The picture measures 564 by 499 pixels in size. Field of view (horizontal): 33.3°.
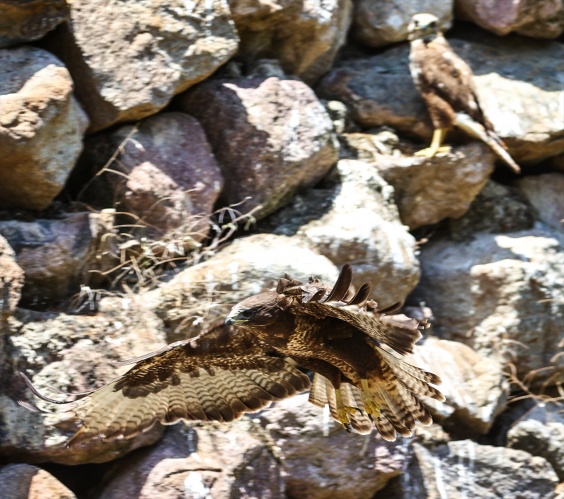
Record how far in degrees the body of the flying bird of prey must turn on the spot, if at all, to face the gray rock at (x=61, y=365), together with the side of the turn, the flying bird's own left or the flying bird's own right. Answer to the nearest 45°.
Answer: approximately 45° to the flying bird's own right

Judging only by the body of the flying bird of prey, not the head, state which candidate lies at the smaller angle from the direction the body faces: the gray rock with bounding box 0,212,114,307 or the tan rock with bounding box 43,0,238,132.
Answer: the gray rock

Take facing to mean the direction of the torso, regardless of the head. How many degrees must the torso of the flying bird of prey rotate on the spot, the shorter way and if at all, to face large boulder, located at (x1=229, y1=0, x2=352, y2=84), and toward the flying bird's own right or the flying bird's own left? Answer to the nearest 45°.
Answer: approximately 135° to the flying bird's own right

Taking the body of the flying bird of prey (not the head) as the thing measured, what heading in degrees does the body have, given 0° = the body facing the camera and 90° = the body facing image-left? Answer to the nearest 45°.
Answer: approximately 45°

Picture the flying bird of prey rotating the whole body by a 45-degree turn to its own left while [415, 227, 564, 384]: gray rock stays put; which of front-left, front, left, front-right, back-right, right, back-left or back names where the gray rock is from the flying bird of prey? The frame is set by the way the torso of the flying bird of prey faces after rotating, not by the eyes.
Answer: back-left

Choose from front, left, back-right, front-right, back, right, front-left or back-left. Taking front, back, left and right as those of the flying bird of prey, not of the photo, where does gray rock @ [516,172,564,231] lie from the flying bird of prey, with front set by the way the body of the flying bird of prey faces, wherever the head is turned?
back

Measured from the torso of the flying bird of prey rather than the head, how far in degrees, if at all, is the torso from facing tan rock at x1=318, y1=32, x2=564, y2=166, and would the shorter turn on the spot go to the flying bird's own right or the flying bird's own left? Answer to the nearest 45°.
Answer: approximately 180°

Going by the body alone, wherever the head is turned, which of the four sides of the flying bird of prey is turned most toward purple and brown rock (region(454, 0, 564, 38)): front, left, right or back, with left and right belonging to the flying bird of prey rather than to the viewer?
back

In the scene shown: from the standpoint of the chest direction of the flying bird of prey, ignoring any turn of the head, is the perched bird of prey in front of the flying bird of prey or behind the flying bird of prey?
behind

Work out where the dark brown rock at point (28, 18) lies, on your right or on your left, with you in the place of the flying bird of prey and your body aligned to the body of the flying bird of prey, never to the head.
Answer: on your right
